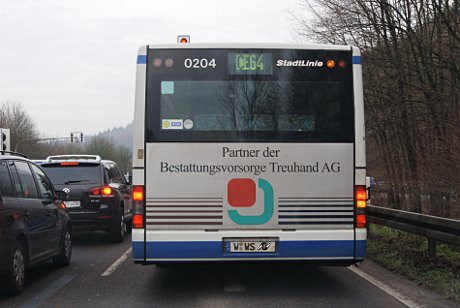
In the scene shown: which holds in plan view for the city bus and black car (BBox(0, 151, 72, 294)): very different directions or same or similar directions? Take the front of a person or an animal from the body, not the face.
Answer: same or similar directions

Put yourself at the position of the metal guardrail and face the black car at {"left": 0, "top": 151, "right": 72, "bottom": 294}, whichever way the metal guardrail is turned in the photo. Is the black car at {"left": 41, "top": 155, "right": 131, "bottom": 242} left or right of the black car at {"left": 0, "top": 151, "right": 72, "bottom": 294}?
right

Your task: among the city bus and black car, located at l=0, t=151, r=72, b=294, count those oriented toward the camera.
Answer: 0

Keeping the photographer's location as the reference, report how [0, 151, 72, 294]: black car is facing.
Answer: facing away from the viewer and to the right of the viewer

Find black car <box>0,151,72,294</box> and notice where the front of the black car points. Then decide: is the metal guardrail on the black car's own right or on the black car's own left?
on the black car's own right

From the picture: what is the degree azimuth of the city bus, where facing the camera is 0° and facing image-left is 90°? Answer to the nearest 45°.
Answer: approximately 180°

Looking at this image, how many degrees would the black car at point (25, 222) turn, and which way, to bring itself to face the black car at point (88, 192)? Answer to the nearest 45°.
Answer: approximately 45° to its left

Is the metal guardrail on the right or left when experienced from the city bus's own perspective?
on its right

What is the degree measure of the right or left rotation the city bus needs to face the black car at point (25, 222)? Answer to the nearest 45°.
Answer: approximately 90° to its left

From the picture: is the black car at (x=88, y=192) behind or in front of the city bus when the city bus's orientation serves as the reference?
in front
